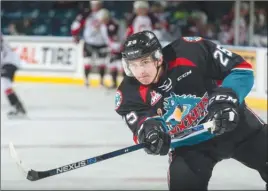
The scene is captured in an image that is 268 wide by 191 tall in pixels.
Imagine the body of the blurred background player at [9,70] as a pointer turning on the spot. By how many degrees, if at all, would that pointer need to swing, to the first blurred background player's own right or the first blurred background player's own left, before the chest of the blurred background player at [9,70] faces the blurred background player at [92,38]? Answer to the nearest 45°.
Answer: approximately 135° to the first blurred background player's own right

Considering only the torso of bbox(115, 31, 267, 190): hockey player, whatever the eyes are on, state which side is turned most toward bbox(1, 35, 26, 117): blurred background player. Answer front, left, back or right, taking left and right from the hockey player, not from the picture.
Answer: right

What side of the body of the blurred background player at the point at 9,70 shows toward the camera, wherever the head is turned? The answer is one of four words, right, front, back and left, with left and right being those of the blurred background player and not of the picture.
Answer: left

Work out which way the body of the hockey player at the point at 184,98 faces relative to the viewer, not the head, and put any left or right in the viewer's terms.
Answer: facing the viewer and to the left of the viewer

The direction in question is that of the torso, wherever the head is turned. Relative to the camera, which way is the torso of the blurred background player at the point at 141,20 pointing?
toward the camera

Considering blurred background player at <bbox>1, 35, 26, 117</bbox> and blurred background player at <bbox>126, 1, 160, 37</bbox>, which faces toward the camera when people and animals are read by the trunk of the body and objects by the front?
blurred background player at <bbox>126, 1, 160, 37</bbox>

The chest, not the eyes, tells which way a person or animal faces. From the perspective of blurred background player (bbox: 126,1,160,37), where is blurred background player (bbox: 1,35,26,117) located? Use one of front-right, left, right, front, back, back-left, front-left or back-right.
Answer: front-right

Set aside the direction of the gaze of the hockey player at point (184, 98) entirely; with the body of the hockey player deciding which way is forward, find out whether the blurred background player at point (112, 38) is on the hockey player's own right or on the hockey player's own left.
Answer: on the hockey player's own right

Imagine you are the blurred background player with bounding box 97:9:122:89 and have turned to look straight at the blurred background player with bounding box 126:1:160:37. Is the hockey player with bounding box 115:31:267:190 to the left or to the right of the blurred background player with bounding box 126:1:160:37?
right

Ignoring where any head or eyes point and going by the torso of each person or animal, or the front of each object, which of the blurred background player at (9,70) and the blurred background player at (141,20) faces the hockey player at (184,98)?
the blurred background player at (141,20)

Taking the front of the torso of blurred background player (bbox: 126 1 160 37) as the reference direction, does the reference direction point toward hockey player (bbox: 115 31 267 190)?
yes

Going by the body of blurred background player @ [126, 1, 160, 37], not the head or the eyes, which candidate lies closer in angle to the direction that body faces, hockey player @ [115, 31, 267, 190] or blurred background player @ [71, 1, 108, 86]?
the hockey player

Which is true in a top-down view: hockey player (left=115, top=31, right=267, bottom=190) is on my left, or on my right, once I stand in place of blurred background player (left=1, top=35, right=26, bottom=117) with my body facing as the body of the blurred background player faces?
on my left
